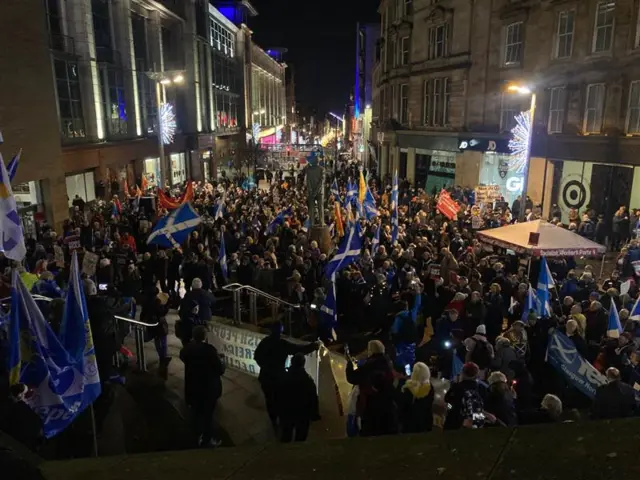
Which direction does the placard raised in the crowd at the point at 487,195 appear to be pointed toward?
toward the camera

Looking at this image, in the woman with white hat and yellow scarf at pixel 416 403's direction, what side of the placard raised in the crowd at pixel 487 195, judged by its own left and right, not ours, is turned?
front

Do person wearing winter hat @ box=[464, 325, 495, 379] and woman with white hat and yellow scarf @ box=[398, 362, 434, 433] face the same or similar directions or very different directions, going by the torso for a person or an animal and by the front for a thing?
same or similar directions

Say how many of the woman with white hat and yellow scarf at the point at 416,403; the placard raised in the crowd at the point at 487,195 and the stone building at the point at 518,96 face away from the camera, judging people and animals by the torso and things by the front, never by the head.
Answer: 1

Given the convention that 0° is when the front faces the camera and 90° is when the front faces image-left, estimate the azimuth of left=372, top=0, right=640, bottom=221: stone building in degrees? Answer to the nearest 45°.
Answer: approximately 45°

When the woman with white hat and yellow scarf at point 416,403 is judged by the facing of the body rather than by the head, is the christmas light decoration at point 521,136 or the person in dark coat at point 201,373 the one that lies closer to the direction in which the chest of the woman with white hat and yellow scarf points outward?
the christmas light decoration

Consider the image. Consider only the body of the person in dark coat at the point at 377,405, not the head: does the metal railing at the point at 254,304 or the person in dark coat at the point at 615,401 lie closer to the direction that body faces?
the metal railing

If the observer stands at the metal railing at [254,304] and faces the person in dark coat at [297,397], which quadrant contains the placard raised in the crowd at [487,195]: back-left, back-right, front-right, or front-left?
back-left

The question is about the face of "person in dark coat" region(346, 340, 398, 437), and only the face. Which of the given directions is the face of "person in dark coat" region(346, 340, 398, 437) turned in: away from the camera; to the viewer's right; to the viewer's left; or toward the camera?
away from the camera

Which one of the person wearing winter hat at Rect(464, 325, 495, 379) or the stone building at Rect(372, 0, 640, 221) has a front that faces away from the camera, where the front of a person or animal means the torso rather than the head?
the person wearing winter hat

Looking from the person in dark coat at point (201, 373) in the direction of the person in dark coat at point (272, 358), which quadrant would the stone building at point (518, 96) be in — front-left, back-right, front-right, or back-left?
front-left

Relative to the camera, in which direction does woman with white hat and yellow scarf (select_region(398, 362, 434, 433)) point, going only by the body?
away from the camera

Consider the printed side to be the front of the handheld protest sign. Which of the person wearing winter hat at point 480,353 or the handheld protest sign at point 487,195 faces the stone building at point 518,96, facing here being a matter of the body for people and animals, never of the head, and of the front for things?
the person wearing winter hat
